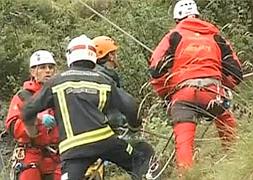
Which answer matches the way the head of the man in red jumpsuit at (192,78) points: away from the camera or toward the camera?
away from the camera

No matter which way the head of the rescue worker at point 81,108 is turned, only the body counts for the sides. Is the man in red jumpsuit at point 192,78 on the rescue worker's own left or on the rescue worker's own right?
on the rescue worker's own right

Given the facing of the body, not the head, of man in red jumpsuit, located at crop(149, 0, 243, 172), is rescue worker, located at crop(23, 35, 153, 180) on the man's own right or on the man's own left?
on the man's own left

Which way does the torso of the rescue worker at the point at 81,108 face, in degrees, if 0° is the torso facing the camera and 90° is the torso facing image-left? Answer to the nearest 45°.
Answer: approximately 180°

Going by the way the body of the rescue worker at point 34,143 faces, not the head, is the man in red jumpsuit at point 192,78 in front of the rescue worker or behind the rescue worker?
in front

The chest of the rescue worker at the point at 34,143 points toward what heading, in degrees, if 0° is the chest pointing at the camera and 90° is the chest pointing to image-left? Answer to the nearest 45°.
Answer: approximately 315°

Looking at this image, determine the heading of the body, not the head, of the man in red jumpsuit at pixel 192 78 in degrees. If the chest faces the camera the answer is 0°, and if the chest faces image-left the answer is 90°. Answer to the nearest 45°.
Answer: approximately 180°

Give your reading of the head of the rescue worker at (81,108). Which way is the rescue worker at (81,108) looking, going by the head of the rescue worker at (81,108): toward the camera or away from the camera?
away from the camera

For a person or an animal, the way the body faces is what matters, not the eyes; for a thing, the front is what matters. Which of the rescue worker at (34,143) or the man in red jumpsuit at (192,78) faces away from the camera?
the man in red jumpsuit

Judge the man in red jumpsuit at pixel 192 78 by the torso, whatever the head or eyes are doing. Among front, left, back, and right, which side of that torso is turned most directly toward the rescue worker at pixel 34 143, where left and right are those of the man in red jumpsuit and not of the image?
left
